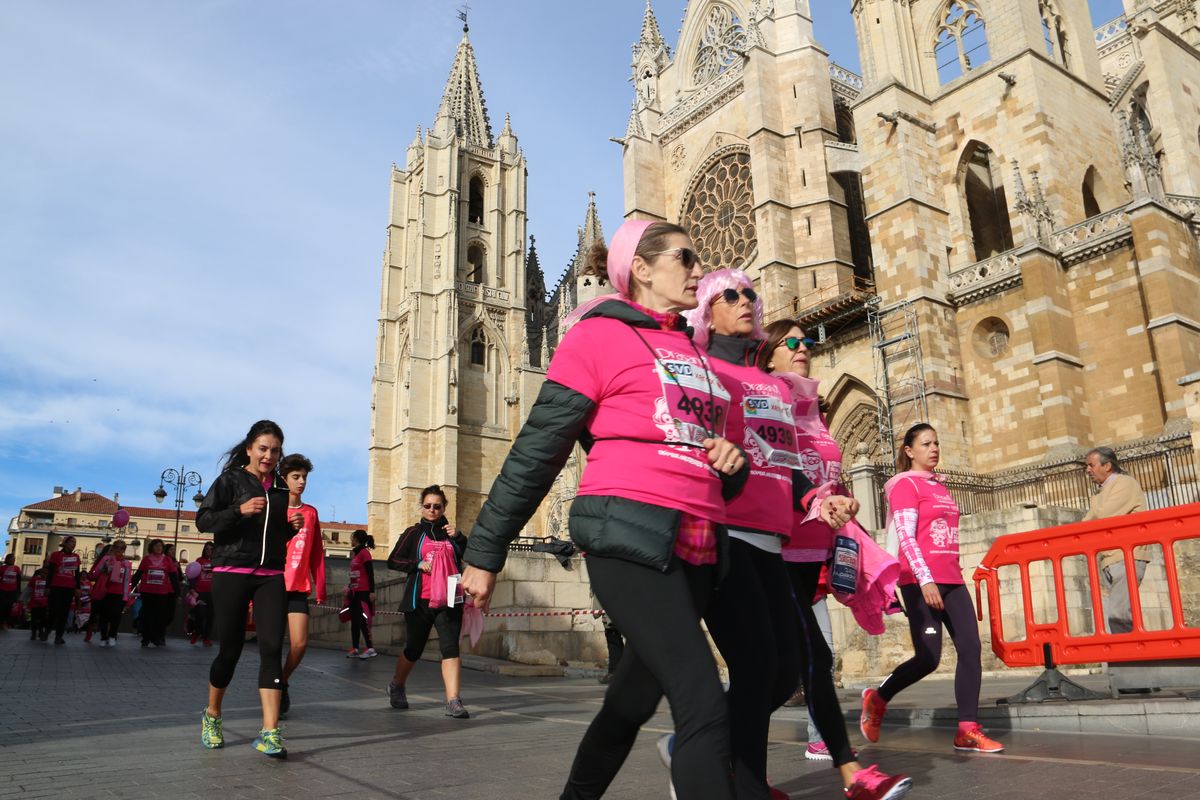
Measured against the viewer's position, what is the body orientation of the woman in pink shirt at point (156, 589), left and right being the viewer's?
facing the viewer

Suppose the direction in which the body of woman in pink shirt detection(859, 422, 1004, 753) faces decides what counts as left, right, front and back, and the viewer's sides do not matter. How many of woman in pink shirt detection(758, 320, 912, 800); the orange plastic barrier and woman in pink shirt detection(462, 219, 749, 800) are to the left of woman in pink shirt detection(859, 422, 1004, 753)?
1

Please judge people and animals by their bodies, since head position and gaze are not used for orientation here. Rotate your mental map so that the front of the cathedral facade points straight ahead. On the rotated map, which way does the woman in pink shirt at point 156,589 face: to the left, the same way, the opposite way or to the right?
to the left

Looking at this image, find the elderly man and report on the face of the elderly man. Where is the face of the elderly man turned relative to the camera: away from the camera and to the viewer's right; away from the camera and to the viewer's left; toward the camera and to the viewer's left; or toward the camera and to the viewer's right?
toward the camera and to the viewer's left

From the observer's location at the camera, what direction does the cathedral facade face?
facing the viewer and to the left of the viewer

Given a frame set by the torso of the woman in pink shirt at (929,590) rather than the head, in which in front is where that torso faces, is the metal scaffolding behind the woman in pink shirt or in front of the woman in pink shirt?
behind

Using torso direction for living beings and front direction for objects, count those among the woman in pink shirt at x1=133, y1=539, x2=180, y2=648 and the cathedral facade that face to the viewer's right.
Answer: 0
